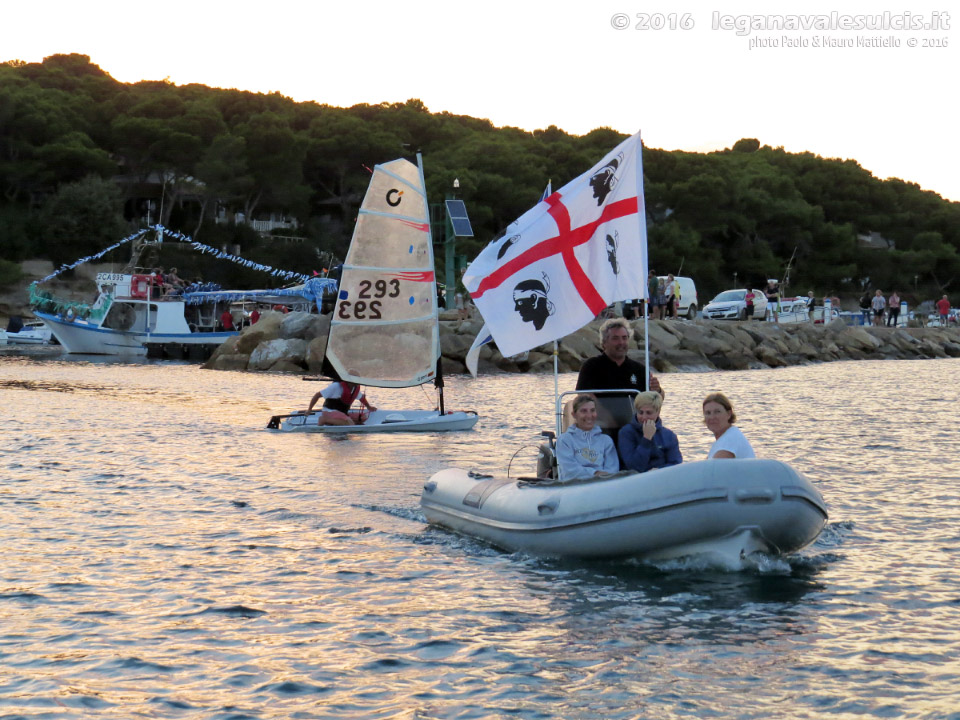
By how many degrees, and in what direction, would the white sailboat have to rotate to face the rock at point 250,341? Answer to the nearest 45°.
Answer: approximately 90° to its left

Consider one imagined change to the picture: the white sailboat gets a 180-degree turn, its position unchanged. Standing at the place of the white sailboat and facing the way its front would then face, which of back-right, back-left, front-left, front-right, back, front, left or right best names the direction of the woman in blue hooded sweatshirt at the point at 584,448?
left

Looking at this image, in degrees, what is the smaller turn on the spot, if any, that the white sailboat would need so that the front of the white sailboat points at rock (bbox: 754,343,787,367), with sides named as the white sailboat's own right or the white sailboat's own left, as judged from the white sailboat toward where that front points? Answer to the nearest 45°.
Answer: approximately 45° to the white sailboat's own left

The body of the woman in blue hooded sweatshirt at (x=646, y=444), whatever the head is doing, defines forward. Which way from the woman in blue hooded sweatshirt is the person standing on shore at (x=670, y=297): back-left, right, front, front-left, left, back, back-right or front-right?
back

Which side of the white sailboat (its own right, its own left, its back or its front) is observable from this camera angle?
right

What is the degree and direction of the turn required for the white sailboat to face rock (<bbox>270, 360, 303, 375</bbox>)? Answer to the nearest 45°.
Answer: approximately 90° to its left

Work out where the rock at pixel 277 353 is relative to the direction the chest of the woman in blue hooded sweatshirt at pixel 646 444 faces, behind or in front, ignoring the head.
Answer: behind

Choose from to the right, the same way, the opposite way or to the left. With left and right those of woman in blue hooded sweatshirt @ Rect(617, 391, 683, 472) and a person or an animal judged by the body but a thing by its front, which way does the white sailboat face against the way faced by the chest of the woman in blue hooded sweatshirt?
to the left

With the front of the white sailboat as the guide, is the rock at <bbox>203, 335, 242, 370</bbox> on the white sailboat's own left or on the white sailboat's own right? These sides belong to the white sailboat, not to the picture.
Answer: on the white sailboat's own left

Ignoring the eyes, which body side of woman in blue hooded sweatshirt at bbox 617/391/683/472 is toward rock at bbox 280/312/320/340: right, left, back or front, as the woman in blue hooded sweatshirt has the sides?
back

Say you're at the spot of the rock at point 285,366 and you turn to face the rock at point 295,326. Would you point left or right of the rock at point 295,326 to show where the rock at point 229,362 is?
left

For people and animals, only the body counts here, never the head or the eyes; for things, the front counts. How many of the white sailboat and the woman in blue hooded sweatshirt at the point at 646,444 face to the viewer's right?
1

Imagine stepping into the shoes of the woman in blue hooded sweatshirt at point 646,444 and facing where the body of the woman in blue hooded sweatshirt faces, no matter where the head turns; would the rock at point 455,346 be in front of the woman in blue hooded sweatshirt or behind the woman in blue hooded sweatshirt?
behind
